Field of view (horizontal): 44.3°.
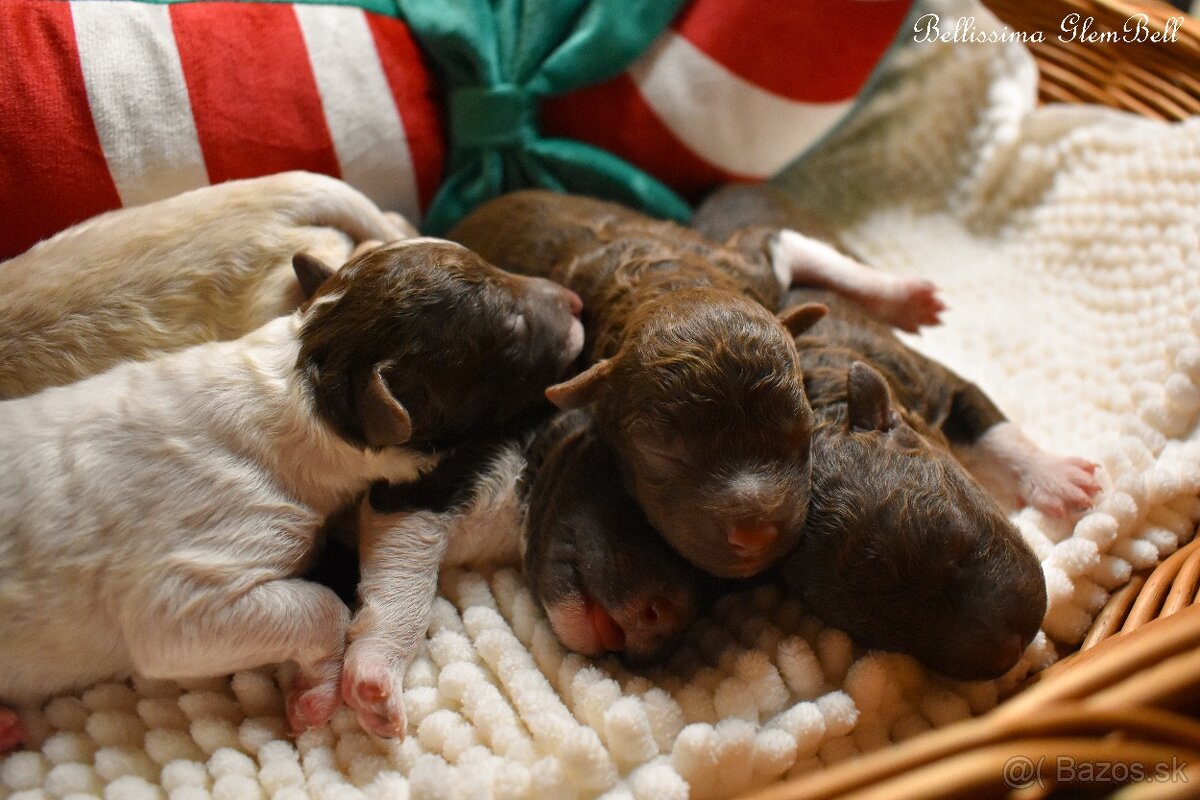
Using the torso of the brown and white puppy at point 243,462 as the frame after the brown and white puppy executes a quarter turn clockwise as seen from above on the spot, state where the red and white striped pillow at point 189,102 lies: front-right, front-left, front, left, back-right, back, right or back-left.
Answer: back

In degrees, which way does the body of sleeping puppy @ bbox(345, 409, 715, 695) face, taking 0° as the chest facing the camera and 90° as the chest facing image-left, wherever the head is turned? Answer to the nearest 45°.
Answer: approximately 315°

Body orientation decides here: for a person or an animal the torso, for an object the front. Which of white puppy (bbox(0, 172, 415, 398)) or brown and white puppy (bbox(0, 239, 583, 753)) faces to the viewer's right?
the brown and white puppy

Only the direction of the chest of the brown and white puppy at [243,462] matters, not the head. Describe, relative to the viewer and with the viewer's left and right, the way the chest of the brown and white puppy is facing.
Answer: facing to the right of the viewer

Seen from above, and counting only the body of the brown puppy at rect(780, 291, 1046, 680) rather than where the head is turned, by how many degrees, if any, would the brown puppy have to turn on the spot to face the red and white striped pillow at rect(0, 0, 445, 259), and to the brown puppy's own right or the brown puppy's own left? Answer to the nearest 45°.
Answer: approximately 135° to the brown puppy's own right

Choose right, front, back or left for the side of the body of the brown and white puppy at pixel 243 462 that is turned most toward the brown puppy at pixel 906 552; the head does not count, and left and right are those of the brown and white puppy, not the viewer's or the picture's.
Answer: front

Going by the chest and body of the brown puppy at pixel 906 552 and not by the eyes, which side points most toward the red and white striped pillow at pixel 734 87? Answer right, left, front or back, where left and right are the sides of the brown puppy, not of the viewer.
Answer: back

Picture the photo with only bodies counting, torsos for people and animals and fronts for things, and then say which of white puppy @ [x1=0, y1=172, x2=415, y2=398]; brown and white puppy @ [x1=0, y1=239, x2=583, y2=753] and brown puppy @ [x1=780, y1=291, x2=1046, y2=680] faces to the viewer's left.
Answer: the white puppy

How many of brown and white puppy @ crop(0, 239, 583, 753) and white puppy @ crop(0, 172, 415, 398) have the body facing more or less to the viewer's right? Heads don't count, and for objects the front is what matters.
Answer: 1

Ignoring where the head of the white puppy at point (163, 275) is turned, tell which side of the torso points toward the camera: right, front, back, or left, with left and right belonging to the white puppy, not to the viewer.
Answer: left

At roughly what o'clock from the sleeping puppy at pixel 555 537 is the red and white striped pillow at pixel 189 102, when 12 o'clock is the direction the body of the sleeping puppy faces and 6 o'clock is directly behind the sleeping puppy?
The red and white striped pillow is roughly at 6 o'clock from the sleeping puppy.

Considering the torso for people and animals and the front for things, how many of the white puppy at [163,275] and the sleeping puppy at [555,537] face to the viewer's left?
1

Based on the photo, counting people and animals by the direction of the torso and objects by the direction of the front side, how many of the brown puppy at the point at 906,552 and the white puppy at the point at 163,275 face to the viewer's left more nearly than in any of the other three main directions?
1

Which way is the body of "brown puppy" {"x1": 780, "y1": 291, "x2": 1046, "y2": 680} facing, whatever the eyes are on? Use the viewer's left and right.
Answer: facing the viewer and to the right of the viewer

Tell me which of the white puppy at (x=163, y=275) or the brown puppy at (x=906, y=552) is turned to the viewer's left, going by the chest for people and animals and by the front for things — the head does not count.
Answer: the white puppy

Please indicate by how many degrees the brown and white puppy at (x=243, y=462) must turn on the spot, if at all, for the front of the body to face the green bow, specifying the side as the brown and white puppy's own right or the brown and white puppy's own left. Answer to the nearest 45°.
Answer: approximately 45° to the brown and white puppy's own left

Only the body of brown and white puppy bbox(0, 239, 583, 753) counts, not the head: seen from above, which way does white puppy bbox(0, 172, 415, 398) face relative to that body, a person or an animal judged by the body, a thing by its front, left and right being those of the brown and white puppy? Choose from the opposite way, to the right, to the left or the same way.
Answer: the opposite way

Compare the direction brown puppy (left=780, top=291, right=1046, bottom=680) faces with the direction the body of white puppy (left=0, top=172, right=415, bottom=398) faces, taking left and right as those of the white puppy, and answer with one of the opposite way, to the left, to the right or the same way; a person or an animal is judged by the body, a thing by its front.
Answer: to the left
